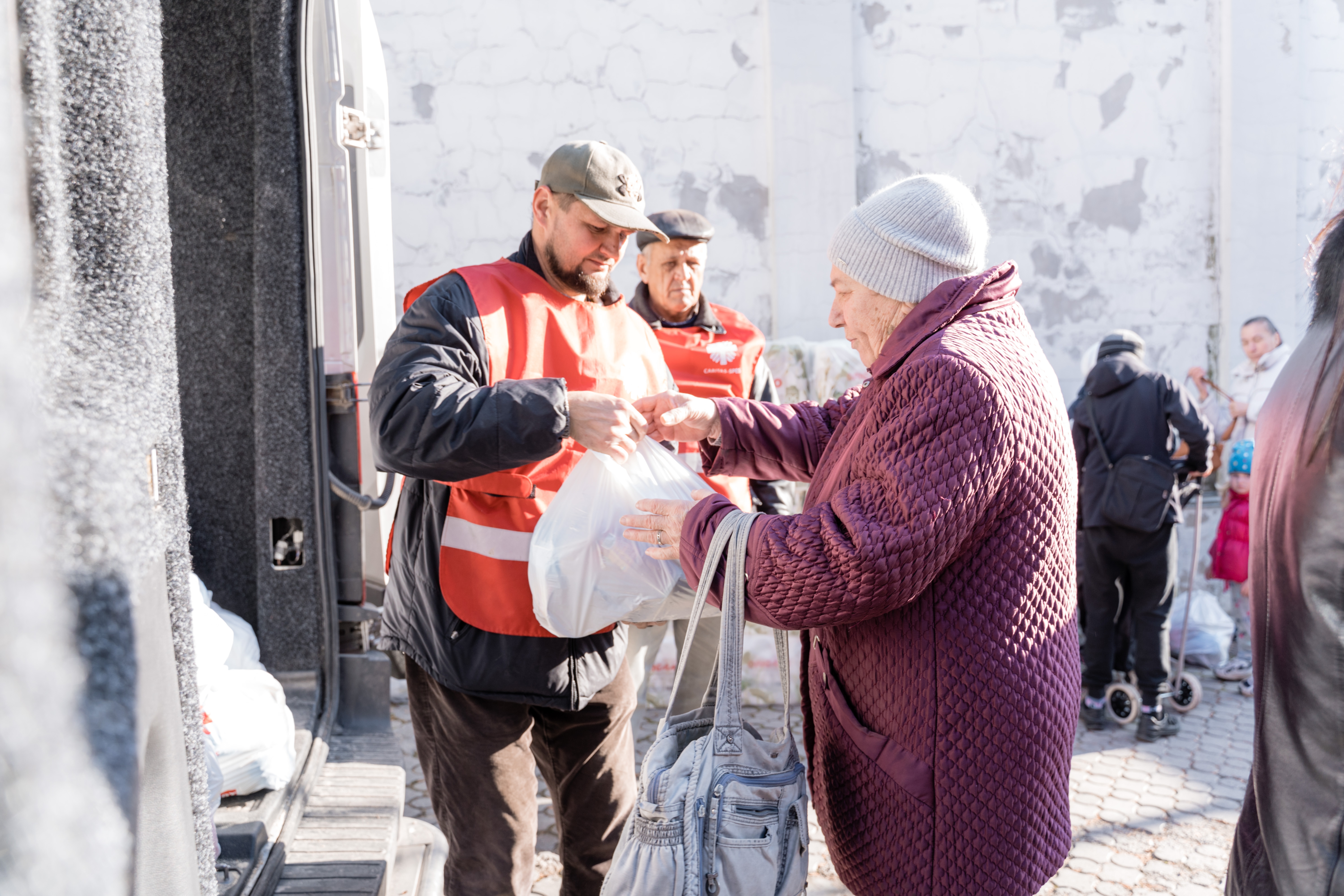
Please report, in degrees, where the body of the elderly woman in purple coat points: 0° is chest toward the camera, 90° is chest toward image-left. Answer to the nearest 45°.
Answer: approximately 90°

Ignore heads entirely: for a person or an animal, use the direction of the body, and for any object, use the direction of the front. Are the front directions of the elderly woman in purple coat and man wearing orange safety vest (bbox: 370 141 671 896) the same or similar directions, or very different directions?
very different directions

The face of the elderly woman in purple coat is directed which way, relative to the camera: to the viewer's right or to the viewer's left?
to the viewer's left

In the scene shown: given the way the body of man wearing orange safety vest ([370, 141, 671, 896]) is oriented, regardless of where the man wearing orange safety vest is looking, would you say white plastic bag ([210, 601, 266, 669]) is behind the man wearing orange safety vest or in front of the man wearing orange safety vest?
behind

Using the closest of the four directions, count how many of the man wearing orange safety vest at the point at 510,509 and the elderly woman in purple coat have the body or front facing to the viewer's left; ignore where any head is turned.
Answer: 1

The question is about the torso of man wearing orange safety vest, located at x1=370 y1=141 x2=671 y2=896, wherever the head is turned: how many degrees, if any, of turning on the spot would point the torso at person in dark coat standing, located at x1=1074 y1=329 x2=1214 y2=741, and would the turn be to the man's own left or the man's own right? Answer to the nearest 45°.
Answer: approximately 90° to the man's own left

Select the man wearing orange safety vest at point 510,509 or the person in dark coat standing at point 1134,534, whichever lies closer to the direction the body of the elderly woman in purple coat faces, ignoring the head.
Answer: the man wearing orange safety vest

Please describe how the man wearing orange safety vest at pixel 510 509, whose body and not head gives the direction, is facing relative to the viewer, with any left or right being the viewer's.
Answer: facing the viewer and to the right of the viewer

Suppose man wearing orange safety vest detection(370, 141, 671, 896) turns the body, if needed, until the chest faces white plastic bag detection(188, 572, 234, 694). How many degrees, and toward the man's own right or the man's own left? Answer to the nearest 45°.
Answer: approximately 135° to the man's own right

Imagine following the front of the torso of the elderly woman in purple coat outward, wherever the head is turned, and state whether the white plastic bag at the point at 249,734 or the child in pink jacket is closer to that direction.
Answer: the white plastic bag

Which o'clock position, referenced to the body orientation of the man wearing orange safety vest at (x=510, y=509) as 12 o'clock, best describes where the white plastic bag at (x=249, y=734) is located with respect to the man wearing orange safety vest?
The white plastic bag is roughly at 5 o'clock from the man wearing orange safety vest.

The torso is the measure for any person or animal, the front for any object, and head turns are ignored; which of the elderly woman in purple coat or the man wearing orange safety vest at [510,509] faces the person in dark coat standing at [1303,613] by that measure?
the man wearing orange safety vest
